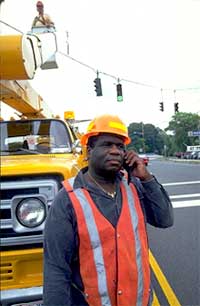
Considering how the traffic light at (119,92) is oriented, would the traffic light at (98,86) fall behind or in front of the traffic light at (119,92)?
in front

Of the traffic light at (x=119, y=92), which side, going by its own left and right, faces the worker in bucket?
front

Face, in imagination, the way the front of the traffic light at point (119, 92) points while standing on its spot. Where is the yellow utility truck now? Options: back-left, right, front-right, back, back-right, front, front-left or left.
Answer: front

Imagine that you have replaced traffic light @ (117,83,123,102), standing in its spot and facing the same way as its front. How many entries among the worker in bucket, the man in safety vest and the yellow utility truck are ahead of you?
3

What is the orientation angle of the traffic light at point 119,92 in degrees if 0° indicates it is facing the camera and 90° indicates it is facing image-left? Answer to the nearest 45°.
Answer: approximately 0°

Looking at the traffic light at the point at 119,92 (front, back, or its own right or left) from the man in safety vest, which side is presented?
front
